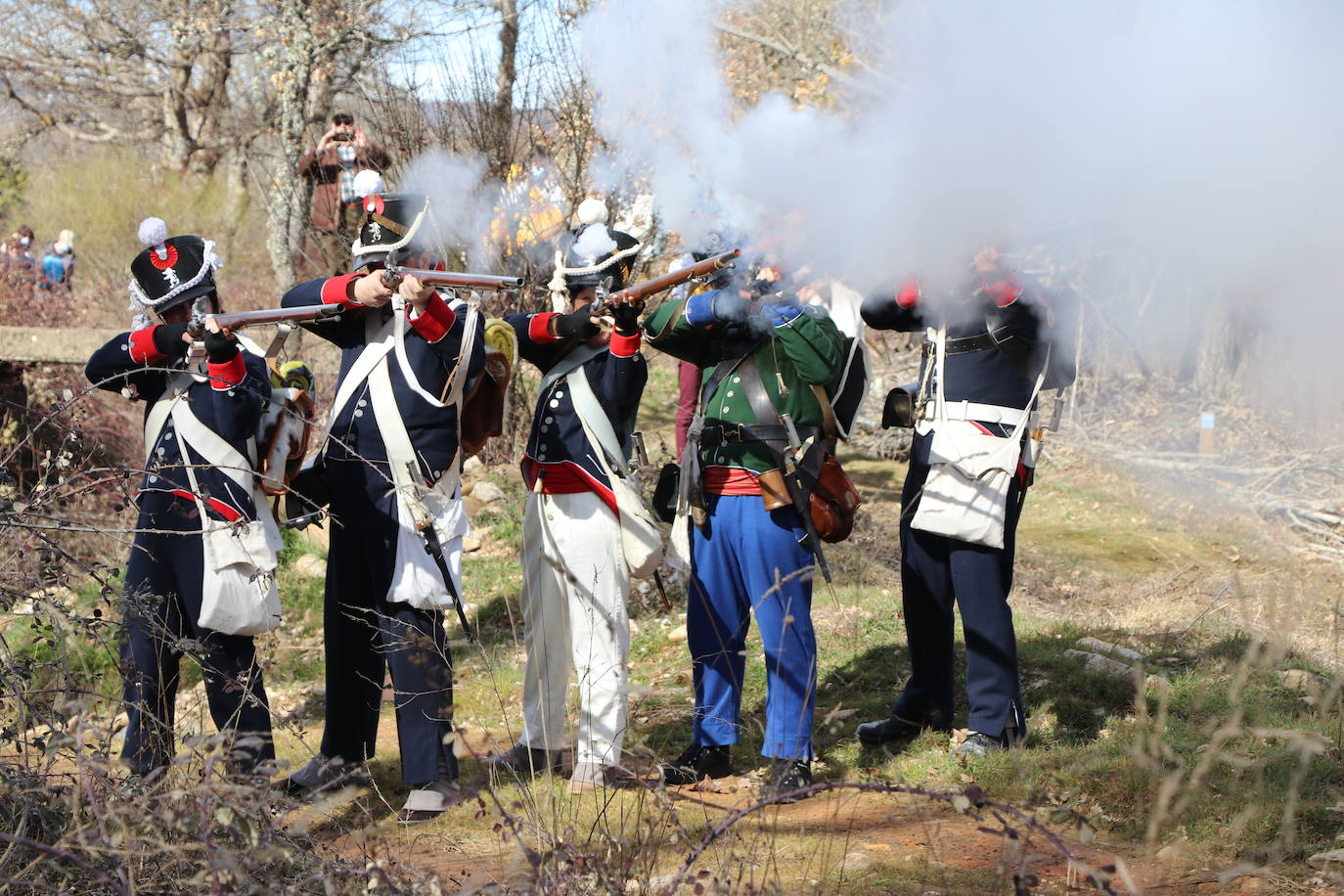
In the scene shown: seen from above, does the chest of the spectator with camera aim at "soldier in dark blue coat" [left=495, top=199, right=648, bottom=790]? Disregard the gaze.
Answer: yes

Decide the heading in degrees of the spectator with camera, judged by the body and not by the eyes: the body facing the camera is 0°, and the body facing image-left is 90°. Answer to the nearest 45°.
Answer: approximately 0°

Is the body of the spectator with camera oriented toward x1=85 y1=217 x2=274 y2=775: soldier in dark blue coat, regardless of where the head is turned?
yes

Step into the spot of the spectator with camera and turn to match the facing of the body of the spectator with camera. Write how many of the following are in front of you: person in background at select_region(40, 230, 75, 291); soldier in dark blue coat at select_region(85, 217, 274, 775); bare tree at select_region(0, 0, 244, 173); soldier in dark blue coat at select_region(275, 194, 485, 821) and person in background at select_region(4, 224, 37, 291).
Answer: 2

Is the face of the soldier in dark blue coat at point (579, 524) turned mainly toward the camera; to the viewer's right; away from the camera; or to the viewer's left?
to the viewer's right

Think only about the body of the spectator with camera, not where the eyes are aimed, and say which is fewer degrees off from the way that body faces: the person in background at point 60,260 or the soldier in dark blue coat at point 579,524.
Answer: the soldier in dark blue coat
